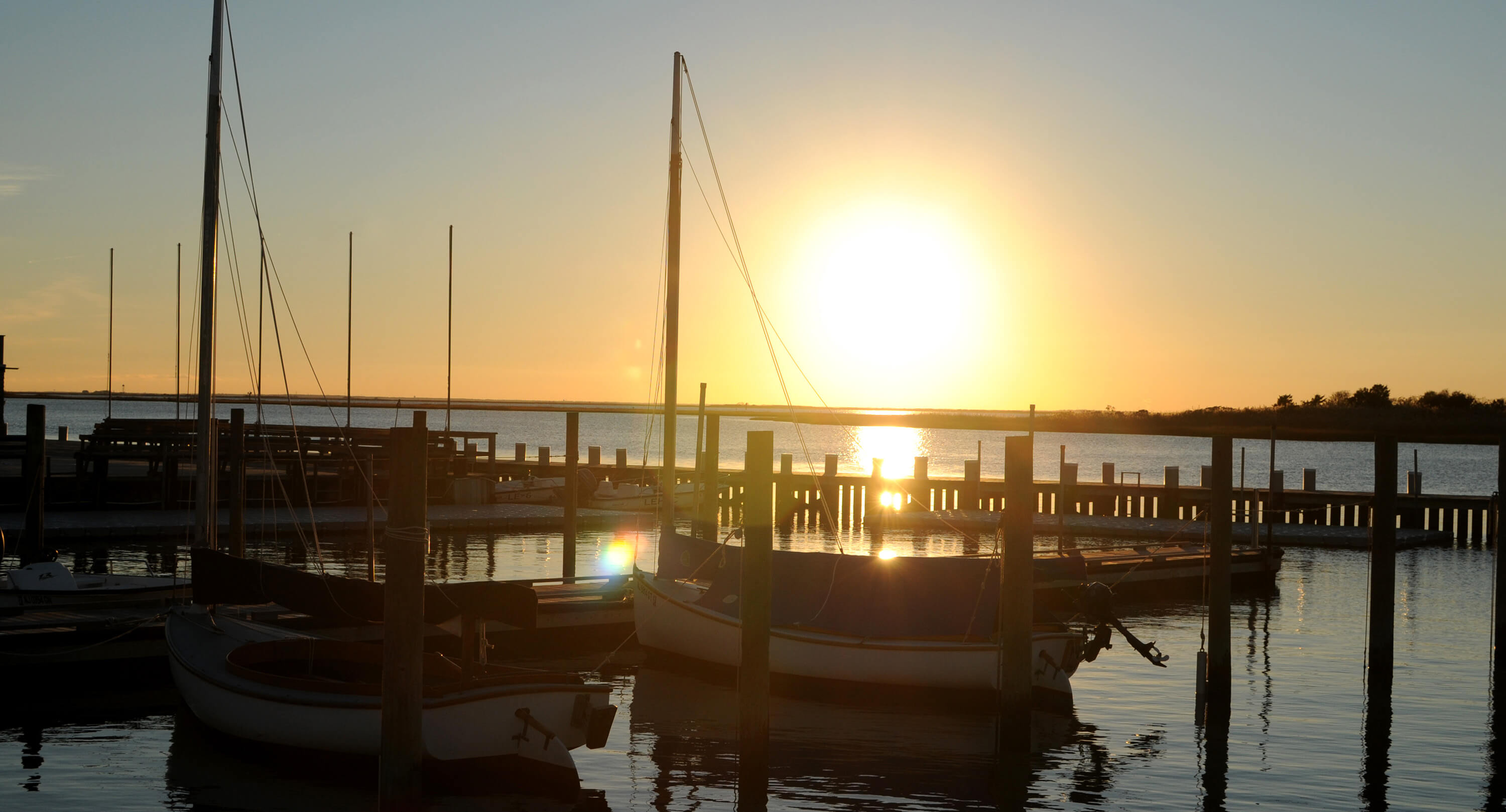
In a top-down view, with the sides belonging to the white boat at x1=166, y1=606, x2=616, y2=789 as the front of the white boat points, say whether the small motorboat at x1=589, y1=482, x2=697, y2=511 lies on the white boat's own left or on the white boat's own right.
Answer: on the white boat's own right

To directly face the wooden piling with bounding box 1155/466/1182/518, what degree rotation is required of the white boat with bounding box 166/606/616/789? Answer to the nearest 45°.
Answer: approximately 90° to its right

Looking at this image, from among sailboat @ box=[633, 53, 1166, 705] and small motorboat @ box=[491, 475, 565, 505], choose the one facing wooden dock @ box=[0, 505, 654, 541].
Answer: the sailboat

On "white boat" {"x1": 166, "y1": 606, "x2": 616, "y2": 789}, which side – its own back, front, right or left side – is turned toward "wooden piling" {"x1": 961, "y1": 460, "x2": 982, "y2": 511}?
right

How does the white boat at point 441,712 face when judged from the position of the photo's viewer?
facing away from the viewer and to the left of the viewer

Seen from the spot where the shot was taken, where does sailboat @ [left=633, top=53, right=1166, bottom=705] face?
facing away from the viewer and to the left of the viewer
